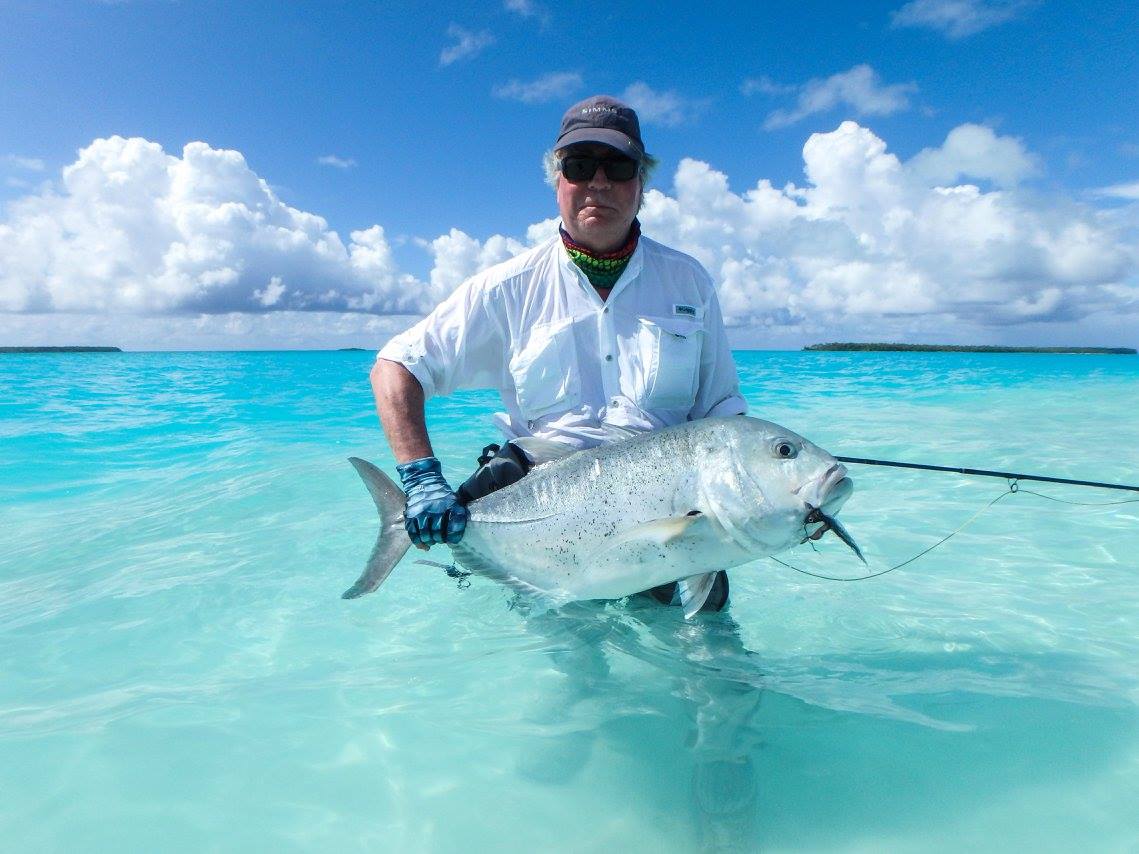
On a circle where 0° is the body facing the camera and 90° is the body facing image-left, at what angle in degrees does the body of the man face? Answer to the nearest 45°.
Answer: approximately 0°

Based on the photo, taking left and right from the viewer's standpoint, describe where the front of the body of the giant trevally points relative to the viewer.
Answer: facing to the right of the viewer
